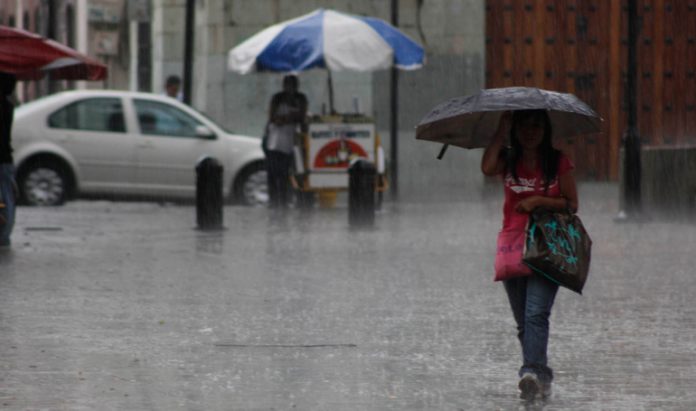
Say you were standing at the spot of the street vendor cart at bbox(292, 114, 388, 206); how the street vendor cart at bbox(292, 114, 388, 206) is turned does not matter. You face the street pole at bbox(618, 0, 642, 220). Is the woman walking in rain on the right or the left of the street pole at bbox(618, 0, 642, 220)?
right

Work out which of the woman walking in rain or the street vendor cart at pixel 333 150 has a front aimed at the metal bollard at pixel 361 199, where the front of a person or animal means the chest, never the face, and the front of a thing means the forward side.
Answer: the street vendor cart

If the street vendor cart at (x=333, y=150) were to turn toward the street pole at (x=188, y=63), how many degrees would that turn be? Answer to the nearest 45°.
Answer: approximately 135° to its right

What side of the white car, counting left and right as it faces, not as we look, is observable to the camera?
right

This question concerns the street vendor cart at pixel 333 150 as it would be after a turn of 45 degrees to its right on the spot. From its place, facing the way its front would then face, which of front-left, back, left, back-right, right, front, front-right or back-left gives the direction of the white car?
front-right

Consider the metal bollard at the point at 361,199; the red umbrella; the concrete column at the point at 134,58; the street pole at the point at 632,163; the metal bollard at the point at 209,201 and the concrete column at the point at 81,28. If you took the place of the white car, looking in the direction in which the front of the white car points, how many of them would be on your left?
2

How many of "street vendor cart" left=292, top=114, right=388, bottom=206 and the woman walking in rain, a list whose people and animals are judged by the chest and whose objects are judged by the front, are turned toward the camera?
2

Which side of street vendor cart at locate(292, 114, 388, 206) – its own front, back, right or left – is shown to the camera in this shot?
front

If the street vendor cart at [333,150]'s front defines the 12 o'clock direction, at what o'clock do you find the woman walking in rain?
The woman walking in rain is roughly at 12 o'clock from the street vendor cart.

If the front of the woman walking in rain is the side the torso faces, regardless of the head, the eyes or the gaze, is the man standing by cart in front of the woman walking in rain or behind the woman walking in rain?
behind

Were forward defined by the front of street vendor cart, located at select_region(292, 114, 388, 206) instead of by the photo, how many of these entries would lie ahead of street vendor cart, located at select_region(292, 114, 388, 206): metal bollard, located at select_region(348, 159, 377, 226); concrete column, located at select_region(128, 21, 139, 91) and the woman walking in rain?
2

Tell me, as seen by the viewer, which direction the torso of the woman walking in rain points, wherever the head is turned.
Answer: toward the camera

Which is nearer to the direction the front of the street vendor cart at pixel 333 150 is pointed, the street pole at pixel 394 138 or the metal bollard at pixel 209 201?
the metal bollard

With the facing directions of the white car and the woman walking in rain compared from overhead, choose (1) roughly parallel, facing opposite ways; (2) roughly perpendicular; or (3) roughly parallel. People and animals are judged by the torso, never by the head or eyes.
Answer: roughly perpendicular
